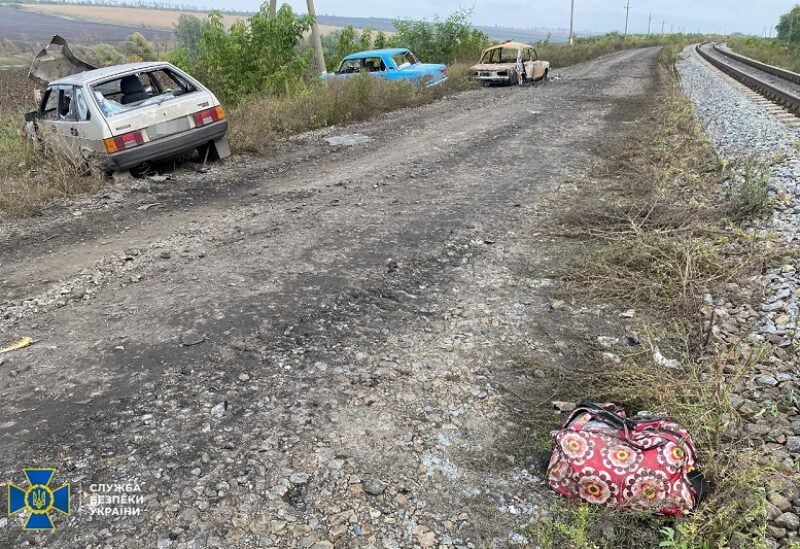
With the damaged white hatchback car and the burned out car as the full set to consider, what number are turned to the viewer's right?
0

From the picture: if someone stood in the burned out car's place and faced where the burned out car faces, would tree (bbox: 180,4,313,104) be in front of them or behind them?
in front

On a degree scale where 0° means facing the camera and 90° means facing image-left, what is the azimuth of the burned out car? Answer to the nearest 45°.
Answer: approximately 45°

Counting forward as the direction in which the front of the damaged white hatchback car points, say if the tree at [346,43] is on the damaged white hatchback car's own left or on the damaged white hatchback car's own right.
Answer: on the damaged white hatchback car's own right

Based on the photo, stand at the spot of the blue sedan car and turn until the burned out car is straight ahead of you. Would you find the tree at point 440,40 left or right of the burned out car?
left

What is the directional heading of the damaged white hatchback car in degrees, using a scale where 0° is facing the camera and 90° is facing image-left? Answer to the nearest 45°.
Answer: approximately 135°

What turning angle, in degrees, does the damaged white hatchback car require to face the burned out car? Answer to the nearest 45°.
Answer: approximately 90° to its right

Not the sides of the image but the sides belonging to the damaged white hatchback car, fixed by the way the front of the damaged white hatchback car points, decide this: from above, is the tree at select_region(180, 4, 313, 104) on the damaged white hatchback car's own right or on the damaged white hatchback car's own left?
on the damaged white hatchback car's own right

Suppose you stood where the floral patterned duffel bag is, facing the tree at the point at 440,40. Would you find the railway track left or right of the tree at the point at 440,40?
right

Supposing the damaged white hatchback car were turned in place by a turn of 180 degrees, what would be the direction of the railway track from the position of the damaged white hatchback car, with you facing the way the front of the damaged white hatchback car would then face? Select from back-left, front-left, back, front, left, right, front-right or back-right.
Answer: front-left

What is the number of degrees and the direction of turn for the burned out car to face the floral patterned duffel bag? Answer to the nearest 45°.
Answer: approximately 45° to its left
